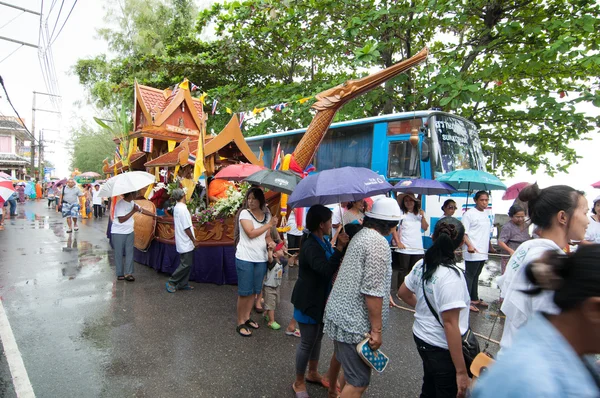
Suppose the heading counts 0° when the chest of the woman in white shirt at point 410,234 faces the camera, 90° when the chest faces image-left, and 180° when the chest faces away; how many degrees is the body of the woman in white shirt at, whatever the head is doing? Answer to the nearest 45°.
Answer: approximately 0°

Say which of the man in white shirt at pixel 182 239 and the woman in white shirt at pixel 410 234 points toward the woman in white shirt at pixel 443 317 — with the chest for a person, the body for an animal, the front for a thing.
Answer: the woman in white shirt at pixel 410 234

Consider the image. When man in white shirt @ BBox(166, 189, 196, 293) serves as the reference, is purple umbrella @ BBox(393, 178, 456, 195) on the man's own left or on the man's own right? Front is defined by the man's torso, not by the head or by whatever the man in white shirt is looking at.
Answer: on the man's own right

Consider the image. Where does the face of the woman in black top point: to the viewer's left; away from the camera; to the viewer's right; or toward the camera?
to the viewer's right

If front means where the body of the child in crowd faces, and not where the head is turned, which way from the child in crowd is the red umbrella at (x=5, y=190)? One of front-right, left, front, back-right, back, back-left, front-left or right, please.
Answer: back-right

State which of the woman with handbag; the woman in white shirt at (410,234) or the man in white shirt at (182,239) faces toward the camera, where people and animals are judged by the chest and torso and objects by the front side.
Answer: the woman in white shirt

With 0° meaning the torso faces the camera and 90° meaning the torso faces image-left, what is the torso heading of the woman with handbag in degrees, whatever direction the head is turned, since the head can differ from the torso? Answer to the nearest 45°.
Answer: approximately 225°

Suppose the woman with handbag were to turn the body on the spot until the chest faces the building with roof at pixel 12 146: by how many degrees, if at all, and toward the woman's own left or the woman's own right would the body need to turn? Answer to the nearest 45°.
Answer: approximately 90° to the woman's own left

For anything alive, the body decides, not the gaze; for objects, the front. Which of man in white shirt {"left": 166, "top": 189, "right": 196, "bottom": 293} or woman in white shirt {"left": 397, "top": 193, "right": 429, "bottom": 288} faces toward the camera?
the woman in white shirt

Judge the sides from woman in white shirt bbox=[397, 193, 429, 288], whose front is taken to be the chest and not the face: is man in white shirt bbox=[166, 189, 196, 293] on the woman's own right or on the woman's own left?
on the woman's own right

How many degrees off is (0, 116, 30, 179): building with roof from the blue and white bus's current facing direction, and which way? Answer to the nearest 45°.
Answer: approximately 180°

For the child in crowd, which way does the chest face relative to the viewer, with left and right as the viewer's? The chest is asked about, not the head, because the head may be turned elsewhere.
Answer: facing the viewer and to the right of the viewer

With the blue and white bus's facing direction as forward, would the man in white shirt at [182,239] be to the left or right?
on its right

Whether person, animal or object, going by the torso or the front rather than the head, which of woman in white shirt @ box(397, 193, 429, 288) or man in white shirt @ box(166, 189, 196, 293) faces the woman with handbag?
the woman in white shirt

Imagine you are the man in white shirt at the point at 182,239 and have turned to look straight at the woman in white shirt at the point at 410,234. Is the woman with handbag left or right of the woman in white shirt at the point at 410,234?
right
